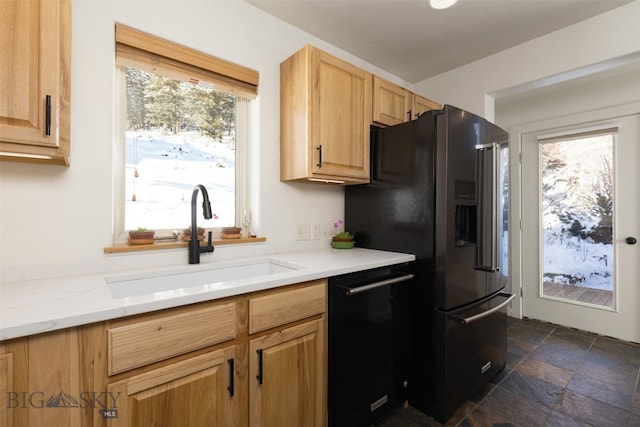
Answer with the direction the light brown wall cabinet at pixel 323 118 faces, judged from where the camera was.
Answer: facing the viewer and to the right of the viewer

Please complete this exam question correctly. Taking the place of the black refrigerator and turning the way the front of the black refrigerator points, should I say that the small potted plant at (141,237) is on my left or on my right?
on my right

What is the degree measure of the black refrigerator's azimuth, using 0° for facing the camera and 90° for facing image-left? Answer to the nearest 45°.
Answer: approximately 315°

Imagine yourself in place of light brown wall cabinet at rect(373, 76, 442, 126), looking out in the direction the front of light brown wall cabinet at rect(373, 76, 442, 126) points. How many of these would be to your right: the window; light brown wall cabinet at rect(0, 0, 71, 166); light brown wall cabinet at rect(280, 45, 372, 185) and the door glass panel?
3

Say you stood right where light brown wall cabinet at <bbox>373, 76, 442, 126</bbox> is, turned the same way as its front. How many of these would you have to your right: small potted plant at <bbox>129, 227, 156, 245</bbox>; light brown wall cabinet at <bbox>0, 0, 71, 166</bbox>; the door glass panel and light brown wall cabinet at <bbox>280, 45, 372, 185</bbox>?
3

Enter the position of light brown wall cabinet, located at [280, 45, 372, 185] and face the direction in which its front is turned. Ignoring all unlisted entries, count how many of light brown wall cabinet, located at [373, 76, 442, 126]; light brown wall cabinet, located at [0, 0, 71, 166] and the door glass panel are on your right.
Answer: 1

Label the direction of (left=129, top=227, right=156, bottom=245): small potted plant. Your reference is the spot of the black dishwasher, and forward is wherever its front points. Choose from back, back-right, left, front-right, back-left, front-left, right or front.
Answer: back-right

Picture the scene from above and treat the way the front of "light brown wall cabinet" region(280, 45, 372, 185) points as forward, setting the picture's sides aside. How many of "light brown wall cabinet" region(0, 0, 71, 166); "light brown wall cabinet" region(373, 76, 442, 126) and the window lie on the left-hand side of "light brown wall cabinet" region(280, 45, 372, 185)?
1

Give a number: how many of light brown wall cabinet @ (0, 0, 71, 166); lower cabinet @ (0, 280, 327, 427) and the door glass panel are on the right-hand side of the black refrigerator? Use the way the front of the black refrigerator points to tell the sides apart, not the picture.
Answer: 2

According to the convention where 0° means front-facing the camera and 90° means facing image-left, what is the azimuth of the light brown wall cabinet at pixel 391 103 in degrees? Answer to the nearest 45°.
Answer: approximately 315°
